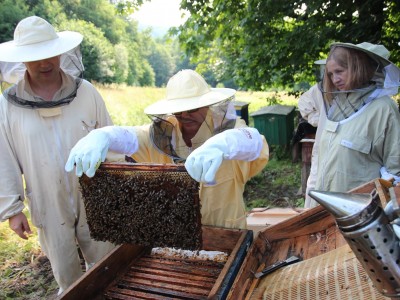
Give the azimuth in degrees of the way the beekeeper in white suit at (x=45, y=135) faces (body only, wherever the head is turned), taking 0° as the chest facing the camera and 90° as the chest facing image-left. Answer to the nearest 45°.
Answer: approximately 0°

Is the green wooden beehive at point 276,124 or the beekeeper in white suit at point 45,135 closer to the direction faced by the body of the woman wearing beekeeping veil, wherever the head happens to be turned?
the beekeeper in white suit

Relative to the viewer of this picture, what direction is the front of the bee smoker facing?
facing to the left of the viewer

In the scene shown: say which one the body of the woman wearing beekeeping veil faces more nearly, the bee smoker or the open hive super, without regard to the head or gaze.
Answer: the open hive super

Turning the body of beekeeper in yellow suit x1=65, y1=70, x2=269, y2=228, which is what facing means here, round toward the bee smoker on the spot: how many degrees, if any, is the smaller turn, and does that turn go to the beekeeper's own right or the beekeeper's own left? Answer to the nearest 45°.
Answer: approximately 45° to the beekeeper's own left

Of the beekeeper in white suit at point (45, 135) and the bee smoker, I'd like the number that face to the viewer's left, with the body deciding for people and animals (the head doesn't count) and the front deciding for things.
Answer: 1

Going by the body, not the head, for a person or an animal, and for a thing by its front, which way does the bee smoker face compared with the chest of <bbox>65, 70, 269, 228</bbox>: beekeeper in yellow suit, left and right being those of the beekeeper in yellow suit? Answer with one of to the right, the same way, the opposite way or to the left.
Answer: to the right

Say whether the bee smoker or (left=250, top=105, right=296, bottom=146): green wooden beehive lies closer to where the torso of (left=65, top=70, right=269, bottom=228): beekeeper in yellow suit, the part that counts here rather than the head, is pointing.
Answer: the bee smoker

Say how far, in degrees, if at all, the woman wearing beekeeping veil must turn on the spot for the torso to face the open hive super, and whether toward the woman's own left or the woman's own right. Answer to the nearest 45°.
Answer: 0° — they already face it

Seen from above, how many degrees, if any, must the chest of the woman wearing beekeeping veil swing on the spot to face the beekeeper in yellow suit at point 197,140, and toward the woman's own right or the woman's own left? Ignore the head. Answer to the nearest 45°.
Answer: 0° — they already face them
